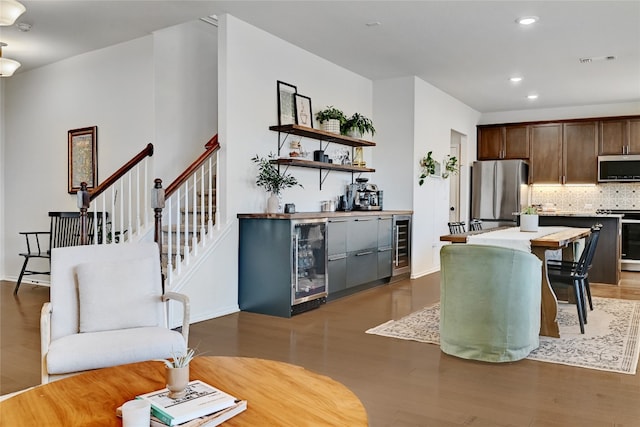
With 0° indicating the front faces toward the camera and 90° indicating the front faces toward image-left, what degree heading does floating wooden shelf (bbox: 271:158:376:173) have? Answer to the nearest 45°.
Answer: approximately 315°

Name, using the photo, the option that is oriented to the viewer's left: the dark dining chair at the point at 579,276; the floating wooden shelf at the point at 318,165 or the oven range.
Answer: the dark dining chair

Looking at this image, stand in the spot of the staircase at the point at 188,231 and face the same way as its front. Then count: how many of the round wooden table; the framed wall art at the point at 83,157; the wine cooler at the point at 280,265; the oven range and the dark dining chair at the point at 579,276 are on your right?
1

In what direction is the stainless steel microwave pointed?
toward the camera

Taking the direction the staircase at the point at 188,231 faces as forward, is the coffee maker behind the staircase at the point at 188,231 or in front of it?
behind

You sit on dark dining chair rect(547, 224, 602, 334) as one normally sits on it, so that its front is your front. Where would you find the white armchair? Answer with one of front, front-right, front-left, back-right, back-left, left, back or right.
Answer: front-left

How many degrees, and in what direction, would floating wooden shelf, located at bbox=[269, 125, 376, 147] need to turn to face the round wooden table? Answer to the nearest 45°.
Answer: approximately 45° to its right

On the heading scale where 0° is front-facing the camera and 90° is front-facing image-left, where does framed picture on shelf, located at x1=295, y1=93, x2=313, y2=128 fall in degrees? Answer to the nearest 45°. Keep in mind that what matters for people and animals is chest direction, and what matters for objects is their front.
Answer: approximately 315°

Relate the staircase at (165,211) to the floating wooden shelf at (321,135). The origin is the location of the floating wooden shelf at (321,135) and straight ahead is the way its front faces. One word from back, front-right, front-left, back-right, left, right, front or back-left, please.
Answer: right

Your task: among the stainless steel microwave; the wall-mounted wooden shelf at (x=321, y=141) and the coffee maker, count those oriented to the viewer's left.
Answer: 0

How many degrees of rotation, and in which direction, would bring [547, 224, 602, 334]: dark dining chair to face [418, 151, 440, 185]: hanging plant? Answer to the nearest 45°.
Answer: approximately 45° to its right

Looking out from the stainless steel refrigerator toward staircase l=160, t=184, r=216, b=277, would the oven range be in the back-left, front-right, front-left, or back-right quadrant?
back-left

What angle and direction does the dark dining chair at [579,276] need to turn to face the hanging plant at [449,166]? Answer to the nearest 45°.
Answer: approximately 45° to its right

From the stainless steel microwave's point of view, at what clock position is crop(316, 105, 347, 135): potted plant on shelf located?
The potted plant on shelf is roughly at 1 o'clock from the stainless steel microwave.

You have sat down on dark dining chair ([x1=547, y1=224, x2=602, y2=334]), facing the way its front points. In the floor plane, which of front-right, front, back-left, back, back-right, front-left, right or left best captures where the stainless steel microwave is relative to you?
right

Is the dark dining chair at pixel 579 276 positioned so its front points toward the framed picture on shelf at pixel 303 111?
yes

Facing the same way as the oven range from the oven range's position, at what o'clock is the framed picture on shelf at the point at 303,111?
The framed picture on shelf is roughly at 1 o'clock from the oven range.

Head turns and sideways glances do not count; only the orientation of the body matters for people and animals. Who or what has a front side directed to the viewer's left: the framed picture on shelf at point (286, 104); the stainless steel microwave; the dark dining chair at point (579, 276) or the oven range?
the dark dining chair

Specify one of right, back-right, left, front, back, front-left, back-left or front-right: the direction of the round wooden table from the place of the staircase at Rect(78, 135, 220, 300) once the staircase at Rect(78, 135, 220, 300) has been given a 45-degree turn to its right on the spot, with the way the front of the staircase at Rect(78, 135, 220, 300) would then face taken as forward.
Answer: left
